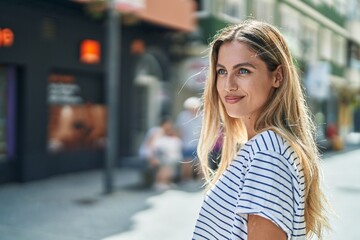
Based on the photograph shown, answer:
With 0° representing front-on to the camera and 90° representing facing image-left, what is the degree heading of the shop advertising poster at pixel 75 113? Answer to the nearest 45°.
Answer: approximately 315°

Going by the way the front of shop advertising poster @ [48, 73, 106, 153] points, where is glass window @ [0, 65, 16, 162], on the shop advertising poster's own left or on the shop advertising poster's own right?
on the shop advertising poster's own right

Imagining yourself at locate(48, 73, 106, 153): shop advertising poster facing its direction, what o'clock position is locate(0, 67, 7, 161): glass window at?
The glass window is roughly at 3 o'clock from the shop advertising poster.

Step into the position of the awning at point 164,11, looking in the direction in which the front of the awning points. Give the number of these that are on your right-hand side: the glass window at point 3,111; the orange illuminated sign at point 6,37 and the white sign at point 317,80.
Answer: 2

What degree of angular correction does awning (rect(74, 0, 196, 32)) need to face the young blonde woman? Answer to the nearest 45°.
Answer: approximately 45° to its right

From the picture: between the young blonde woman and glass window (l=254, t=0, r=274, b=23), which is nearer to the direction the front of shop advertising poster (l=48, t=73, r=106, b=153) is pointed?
the young blonde woman

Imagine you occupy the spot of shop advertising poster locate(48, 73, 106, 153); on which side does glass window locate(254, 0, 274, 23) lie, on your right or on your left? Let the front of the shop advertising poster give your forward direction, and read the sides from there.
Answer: on your left

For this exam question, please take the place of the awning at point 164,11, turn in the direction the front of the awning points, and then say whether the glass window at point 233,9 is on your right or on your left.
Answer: on your left

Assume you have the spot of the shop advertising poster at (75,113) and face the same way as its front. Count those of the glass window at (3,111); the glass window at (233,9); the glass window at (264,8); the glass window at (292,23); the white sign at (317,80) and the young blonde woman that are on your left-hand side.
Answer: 4

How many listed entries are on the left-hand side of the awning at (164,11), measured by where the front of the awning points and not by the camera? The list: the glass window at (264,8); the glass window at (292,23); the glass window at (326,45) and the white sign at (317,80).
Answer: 4
